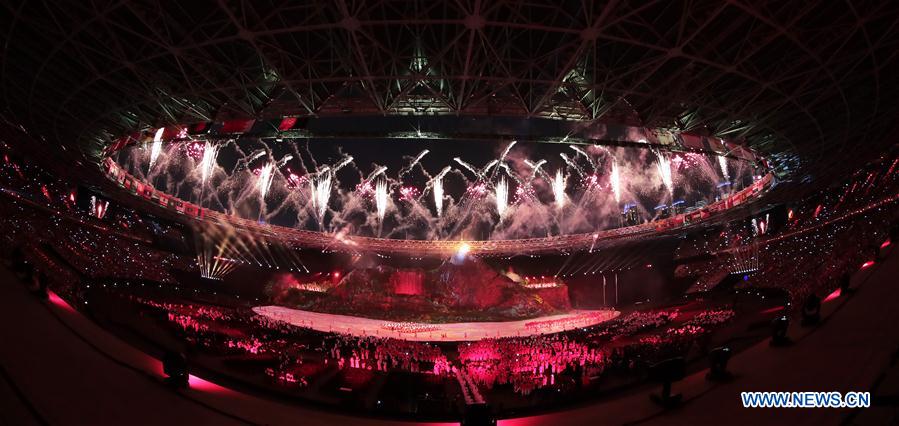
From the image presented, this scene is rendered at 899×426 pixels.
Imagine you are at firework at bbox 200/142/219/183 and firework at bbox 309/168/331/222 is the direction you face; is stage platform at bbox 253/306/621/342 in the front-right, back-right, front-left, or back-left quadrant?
front-right
